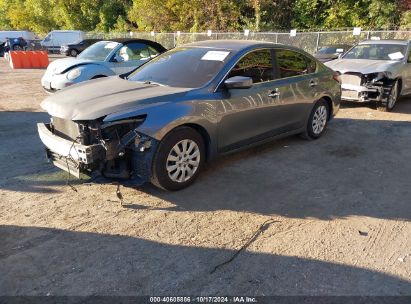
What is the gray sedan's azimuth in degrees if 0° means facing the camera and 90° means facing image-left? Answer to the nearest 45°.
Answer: approximately 45°

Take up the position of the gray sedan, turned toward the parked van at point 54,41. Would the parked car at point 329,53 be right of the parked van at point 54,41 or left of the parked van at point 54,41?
right

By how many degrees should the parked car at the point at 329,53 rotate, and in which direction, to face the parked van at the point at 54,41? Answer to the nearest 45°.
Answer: approximately 90° to its right

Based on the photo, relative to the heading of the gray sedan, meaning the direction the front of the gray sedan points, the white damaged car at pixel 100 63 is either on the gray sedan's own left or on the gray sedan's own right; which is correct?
on the gray sedan's own right

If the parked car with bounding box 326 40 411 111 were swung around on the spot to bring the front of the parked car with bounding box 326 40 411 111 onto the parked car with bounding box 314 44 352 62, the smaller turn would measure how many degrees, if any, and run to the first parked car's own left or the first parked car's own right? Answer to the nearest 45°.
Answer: approximately 135° to the first parked car's own right

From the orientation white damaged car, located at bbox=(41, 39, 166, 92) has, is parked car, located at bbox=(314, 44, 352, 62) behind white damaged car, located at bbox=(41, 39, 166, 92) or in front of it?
behind

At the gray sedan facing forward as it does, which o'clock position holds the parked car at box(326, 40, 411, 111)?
The parked car is roughly at 6 o'clock from the gray sedan.

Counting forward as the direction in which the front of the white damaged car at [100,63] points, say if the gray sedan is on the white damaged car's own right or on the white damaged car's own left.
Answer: on the white damaged car's own left

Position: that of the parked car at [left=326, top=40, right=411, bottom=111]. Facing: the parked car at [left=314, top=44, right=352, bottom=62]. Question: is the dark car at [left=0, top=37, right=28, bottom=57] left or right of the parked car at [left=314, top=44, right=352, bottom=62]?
left
